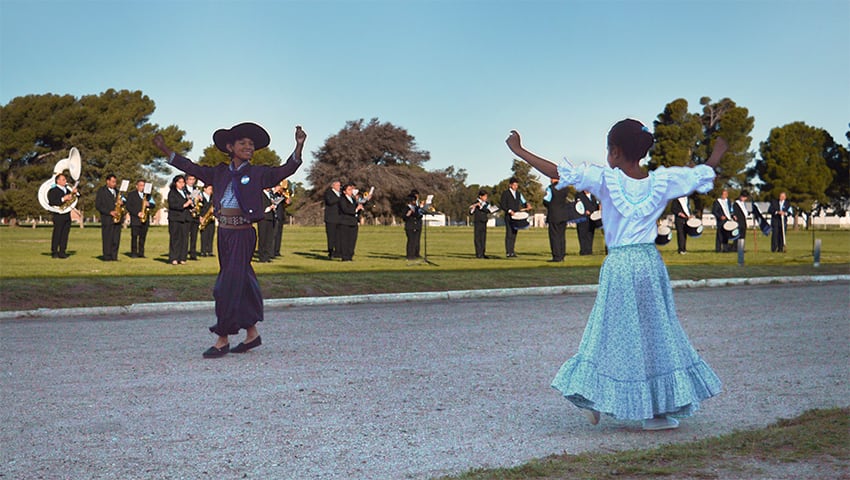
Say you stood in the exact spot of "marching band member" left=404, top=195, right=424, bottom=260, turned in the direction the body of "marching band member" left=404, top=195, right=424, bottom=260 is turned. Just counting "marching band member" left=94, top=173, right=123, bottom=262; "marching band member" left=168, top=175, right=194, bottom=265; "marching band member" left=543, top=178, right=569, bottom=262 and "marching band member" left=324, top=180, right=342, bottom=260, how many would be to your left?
1

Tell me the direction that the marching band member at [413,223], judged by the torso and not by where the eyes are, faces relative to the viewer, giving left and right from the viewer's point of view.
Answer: facing the viewer

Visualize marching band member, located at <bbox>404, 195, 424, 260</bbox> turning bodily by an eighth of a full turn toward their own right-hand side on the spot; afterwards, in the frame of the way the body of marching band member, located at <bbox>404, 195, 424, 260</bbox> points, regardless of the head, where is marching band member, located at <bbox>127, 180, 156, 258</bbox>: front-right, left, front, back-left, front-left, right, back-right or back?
front-right

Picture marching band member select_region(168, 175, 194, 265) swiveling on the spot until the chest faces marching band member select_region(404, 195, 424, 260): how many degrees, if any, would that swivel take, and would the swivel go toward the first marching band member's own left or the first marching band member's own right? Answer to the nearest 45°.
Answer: approximately 45° to the first marching band member's own left

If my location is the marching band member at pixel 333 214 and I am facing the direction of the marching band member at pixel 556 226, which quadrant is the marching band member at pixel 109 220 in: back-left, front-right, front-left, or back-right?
back-right

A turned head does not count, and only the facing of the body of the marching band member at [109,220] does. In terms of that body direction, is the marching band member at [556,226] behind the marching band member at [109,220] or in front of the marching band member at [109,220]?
in front

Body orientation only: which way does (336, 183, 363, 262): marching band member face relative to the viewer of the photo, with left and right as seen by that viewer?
facing the viewer and to the right of the viewer

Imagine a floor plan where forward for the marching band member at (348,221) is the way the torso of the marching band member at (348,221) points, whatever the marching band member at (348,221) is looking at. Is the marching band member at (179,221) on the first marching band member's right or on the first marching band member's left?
on the first marching band member's right
